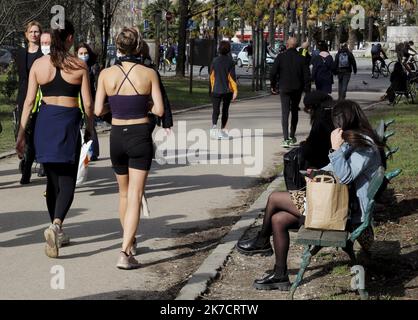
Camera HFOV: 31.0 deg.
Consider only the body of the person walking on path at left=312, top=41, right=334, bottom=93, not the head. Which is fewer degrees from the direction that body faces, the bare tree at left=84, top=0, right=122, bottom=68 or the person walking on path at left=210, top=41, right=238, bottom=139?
the bare tree

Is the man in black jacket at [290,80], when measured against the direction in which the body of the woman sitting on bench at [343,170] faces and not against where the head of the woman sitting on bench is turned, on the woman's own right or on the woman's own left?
on the woman's own right

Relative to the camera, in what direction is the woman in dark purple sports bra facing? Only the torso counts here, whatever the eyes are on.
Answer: away from the camera

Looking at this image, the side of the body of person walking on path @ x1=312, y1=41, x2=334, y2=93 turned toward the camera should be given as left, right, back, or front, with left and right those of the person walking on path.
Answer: back

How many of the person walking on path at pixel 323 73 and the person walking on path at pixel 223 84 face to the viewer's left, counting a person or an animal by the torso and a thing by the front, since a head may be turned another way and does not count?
0

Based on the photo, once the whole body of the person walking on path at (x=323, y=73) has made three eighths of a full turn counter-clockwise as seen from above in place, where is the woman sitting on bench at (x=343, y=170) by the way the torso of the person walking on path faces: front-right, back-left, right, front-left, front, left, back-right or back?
front-left

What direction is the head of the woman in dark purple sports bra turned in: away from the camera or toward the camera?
away from the camera

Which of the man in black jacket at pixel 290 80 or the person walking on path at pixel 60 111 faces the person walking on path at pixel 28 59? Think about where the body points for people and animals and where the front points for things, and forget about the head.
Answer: the person walking on path at pixel 60 111

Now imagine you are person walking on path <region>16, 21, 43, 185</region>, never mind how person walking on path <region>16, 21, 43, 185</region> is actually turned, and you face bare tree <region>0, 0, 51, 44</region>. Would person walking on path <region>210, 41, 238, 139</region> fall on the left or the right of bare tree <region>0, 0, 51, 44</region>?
right

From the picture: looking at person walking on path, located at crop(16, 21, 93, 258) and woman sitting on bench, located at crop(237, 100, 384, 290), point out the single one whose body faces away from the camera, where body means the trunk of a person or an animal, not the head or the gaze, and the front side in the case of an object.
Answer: the person walking on path

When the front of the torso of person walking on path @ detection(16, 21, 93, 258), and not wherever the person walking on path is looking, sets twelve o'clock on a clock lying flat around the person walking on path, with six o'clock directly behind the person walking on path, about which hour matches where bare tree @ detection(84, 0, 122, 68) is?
The bare tree is roughly at 12 o'clock from the person walking on path.

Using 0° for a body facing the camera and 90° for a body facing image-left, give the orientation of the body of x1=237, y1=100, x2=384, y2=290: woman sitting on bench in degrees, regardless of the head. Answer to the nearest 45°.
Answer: approximately 90°

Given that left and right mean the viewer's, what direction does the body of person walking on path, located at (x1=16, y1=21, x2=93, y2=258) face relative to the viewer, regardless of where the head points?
facing away from the viewer

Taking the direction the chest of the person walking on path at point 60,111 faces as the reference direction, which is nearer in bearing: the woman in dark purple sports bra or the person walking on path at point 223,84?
the person walking on path

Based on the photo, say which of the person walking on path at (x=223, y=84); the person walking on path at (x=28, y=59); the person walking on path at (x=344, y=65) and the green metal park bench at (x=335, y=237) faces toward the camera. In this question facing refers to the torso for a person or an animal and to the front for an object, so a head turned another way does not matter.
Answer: the person walking on path at (x=28, y=59)
